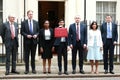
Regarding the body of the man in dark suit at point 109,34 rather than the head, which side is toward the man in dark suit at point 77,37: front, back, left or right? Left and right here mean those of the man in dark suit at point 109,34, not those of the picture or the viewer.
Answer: right

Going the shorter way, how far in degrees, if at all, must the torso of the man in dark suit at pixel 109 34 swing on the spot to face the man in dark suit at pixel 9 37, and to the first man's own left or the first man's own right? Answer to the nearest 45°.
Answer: approximately 90° to the first man's own right

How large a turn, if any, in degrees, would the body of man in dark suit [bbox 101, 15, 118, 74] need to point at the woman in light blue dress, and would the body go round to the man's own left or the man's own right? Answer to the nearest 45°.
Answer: approximately 90° to the man's own right

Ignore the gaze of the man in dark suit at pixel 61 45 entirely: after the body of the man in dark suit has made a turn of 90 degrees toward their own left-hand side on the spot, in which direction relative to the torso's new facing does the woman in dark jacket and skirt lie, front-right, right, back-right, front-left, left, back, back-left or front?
back

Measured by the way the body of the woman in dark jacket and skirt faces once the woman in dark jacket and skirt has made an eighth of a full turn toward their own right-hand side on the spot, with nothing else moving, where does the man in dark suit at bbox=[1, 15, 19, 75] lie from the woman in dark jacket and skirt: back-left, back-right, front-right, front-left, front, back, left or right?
front-right

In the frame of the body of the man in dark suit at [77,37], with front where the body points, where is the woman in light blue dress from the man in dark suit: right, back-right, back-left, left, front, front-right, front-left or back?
left

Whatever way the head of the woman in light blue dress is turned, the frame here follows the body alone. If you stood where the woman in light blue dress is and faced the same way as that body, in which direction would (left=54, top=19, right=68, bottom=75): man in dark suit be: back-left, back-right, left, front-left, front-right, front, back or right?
right

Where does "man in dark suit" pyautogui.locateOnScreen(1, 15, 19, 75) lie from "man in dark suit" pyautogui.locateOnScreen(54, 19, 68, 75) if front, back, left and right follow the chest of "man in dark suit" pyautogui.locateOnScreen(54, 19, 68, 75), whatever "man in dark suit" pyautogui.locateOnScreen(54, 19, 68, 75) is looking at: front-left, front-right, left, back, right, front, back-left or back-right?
right

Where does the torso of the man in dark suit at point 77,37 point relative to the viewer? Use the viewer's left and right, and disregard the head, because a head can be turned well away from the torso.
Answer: facing the viewer

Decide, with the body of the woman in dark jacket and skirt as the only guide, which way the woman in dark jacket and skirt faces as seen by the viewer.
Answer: toward the camera

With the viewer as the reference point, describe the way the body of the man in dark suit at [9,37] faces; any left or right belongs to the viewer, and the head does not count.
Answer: facing the viewer and to the right of the viewer

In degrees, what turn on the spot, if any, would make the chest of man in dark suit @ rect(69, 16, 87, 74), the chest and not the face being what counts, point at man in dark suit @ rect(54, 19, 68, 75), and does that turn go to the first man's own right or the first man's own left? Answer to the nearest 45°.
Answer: approximately 90° to the first man's own right

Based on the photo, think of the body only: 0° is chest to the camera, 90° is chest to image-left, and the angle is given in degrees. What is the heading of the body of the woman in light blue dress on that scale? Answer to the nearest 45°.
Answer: approximately 0°
